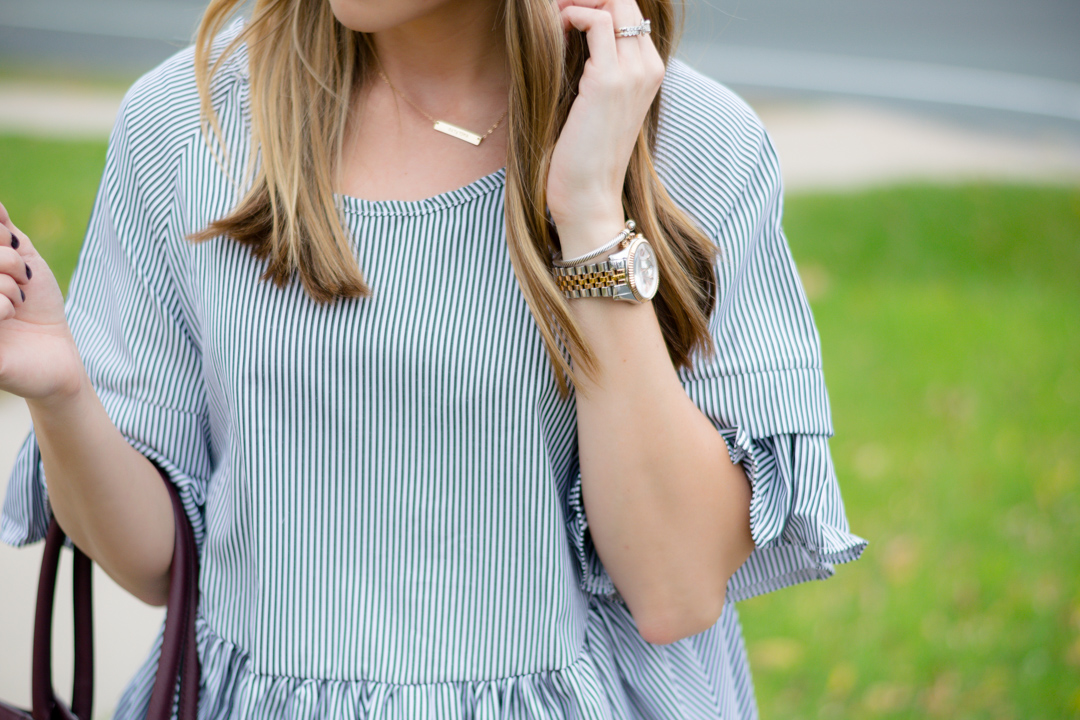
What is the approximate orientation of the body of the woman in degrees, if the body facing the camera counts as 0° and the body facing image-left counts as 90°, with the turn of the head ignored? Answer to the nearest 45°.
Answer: approximately 0°
